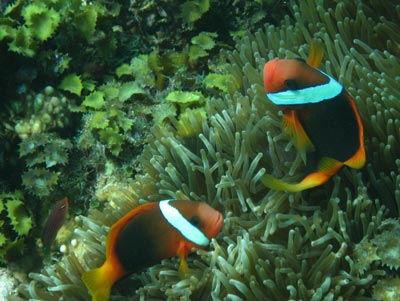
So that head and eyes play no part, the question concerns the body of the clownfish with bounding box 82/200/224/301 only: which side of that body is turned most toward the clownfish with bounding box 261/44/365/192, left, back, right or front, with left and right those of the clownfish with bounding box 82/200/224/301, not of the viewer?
front

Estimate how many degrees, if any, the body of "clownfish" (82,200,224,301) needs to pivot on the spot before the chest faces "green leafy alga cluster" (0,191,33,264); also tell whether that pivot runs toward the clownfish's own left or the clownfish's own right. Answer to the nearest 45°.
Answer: approximately 135° to the clownfish's own left

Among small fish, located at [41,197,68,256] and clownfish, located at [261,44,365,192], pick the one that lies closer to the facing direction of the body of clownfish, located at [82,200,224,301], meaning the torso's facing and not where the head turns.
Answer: the clownfish

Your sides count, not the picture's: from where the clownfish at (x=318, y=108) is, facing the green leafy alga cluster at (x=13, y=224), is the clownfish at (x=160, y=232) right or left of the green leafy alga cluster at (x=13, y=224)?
left

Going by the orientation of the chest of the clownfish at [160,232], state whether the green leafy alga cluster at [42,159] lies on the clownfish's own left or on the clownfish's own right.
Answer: on the clownfish's own left

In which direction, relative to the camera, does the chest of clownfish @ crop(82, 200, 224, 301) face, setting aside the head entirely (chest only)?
to the viewer's right
